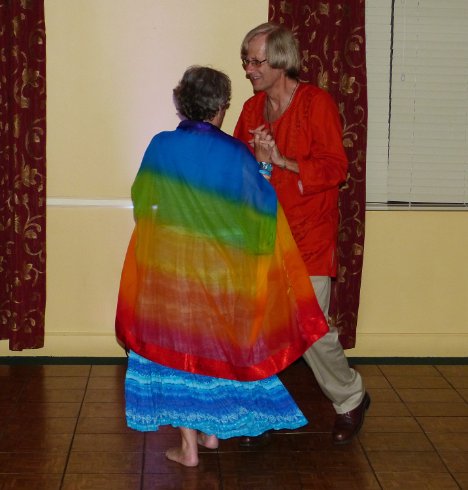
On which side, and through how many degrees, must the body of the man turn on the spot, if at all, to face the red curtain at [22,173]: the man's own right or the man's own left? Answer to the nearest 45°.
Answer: approximately 90° to the man's own right

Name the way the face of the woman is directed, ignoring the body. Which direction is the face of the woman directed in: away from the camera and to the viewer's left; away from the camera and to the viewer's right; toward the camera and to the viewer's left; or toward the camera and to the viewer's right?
away from the camera and to the viewer's right

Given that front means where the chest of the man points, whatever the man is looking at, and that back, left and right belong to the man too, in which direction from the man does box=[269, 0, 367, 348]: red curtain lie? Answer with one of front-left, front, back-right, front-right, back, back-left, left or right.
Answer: back-right

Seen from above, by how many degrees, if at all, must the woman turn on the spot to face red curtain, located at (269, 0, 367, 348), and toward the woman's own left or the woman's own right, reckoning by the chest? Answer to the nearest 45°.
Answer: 0° — they already face it

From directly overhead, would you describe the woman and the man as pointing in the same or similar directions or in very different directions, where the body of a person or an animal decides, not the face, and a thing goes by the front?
very different directions

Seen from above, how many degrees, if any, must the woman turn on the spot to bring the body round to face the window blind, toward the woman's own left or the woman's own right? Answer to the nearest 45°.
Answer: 0° — they already face it

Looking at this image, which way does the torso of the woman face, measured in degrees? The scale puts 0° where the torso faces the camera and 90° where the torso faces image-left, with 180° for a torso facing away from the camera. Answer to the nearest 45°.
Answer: approximately 225°

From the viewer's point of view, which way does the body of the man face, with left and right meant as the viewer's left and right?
facing the viewer and to the left of the viewer
